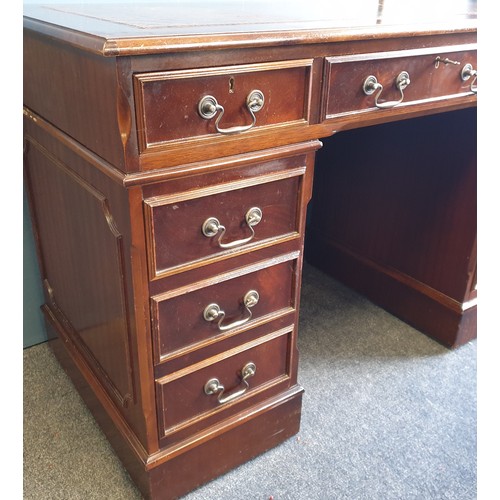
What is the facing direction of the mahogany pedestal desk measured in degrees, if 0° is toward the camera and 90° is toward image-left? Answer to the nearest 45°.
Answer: approximately 315°
